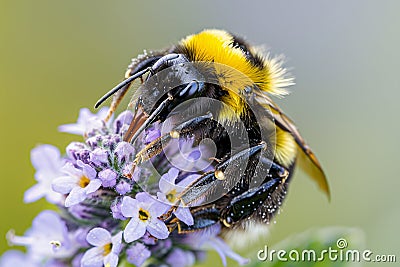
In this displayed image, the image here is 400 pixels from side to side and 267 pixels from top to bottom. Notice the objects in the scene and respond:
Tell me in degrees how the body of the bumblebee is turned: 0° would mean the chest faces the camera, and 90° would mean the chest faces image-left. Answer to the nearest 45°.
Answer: approximately 45°
